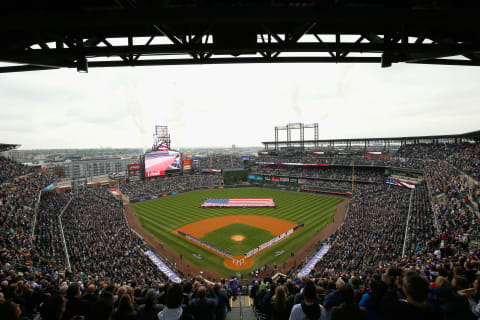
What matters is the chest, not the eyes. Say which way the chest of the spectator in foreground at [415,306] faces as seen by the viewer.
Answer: away from the camera

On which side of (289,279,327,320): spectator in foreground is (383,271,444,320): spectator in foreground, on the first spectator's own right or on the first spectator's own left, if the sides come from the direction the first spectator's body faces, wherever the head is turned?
on the first spectator's own right

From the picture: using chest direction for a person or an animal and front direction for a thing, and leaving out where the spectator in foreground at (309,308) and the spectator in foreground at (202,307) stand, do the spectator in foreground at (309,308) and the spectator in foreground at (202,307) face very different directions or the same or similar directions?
same or similar directions

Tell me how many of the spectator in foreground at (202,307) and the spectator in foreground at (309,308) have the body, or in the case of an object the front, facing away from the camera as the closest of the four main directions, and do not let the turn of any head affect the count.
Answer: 2

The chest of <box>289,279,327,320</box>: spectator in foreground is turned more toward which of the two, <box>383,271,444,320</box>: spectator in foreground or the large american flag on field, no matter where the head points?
the large american flag on field

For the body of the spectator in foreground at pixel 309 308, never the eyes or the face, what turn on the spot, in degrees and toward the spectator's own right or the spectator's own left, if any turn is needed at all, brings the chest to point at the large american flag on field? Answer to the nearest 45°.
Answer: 0° — they already face it

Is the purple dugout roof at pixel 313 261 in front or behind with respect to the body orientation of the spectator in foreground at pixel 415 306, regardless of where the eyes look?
in front

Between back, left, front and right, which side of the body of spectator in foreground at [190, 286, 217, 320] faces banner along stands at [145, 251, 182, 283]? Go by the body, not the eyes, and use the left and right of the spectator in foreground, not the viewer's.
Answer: front

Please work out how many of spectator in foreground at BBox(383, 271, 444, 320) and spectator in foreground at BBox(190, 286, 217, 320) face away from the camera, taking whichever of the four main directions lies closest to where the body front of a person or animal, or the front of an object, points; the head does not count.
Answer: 2

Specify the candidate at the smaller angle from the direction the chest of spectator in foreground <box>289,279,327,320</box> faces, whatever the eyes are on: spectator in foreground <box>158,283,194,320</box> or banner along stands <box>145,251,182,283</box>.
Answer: the banner along stands

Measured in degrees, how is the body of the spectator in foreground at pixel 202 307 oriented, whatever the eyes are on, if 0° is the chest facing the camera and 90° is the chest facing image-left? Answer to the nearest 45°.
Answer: approximately 180°

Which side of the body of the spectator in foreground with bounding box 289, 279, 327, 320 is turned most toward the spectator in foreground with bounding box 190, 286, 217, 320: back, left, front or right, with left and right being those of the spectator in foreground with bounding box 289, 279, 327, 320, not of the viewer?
left

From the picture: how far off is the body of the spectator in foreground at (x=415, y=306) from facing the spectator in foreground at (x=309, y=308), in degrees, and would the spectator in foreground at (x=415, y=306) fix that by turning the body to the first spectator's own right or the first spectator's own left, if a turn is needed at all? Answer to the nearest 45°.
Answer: approximately 90° to the first spectator's own left

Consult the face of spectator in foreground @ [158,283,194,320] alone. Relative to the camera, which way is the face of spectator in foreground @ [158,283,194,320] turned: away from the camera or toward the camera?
away from the camera

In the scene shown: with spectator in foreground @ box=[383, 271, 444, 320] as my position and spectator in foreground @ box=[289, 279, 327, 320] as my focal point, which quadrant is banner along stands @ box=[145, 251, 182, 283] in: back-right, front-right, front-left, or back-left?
front-right

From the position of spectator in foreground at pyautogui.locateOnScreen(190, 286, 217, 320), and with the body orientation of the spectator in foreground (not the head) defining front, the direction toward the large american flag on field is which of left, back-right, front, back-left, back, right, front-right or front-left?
front

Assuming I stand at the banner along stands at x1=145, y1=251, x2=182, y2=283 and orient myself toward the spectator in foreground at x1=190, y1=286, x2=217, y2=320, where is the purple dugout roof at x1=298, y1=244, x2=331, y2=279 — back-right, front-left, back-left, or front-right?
front-left

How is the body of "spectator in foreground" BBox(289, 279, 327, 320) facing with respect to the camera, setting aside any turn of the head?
away from the camera

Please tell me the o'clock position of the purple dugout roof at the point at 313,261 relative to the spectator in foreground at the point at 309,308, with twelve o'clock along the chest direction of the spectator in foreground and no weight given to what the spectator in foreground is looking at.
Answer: The purple dugout roof is roughly at 12 o'clock from the spectator in foreground.
